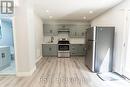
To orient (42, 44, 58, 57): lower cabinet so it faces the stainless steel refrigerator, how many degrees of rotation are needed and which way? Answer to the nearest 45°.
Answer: approximately 45° to its left

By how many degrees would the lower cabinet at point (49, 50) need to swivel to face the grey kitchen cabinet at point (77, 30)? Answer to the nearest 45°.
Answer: approximately 90° to its left

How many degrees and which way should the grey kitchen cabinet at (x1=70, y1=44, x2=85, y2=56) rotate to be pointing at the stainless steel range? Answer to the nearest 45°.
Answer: approximately 90° to its right

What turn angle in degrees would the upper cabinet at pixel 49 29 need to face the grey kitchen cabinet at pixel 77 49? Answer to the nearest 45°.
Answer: approximately 90° to its left

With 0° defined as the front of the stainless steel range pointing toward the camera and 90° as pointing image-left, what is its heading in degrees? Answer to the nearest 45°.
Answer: approximately 0°

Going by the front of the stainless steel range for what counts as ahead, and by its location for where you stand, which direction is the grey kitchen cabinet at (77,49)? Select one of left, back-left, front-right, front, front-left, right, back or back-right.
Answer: left

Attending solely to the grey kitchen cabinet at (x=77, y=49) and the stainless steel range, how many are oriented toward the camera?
2
